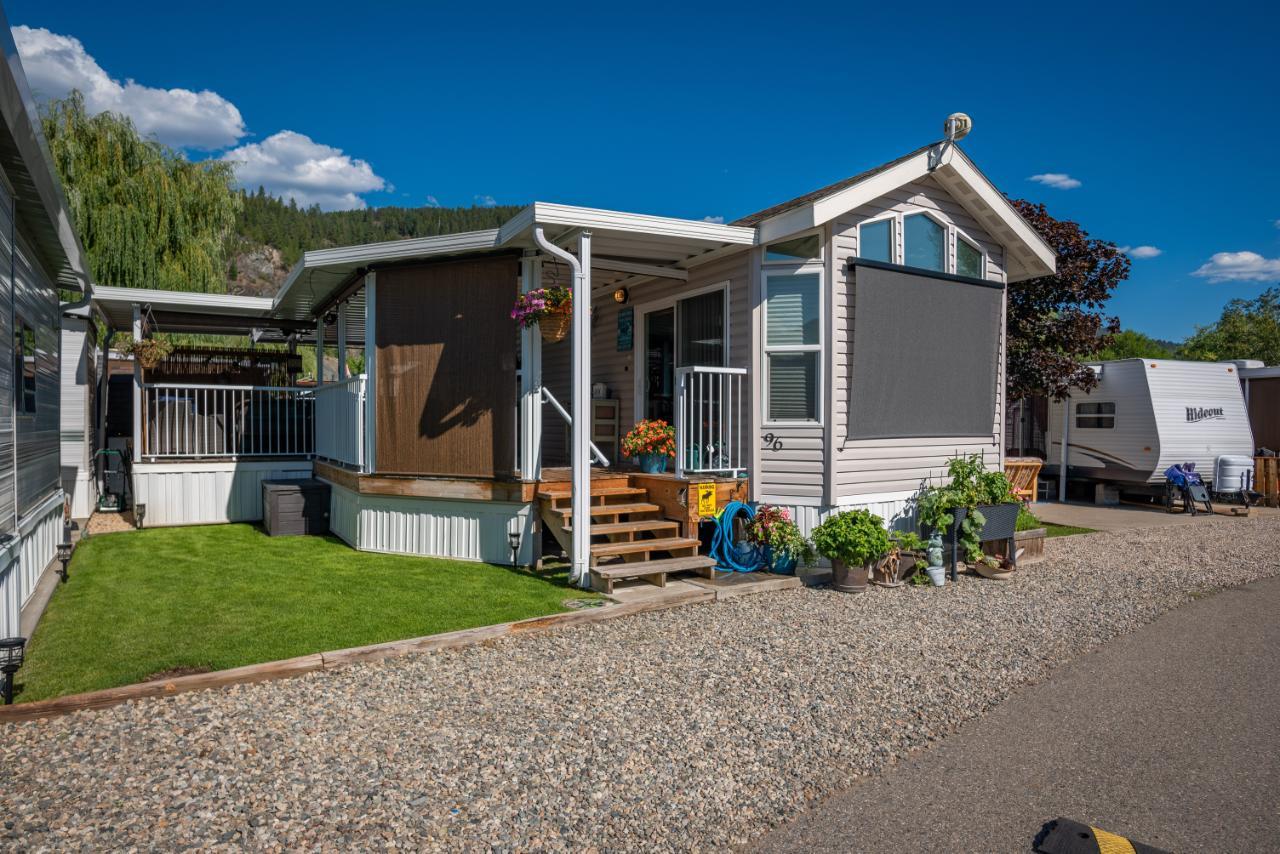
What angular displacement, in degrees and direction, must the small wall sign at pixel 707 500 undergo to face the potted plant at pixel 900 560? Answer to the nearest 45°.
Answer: approximately 90° to its left

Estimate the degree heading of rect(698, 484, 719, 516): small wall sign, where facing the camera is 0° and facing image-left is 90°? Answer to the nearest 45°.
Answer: approximately 0°

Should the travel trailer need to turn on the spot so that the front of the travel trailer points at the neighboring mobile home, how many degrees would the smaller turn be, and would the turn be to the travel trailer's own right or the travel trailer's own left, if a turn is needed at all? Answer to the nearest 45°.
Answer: approximately 90° to the travel trailer's own right

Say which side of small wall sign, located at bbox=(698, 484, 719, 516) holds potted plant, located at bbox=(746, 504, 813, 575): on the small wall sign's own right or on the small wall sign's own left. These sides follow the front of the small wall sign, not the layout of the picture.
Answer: on the small wall sign's own left

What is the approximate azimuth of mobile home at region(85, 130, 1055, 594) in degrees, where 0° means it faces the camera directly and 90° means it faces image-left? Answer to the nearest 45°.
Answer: approximately 315°

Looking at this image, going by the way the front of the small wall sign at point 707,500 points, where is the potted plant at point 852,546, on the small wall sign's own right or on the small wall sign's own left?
on the small wall sign's own left

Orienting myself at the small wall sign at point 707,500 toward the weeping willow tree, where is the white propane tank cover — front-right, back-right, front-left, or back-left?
back-right

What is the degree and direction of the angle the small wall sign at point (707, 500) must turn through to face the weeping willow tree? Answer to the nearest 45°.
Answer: approximately 135° to its right

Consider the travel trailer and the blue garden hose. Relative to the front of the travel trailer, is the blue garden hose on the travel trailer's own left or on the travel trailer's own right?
on the travel trailer's own right

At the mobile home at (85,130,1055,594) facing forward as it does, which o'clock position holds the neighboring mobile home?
The neighboring mobile home is roughly at 4 o'clock from the mobile home.
